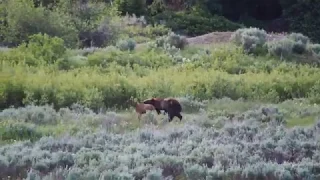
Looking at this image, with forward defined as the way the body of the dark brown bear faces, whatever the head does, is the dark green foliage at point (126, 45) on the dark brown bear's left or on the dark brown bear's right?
on the dark brown bear's right

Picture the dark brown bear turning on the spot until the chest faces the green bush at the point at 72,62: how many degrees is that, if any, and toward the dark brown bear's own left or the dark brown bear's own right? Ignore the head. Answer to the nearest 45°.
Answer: approximately 45° to the dark brown bear's own right

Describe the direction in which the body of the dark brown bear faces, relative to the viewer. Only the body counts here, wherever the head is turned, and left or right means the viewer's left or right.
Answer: facing to the left of the viewer

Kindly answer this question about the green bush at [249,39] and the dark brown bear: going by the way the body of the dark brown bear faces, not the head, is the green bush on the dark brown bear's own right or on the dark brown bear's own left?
on the dark brown bear's own right
